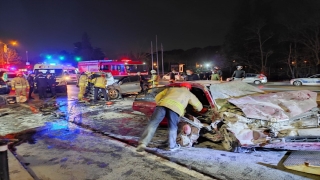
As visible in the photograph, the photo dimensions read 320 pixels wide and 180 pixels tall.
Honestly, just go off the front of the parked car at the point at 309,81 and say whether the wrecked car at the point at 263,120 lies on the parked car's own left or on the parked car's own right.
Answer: on the parked car's own left

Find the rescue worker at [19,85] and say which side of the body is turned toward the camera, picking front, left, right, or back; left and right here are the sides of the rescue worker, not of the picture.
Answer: back

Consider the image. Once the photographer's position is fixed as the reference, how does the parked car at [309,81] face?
facing to the left of the viewer

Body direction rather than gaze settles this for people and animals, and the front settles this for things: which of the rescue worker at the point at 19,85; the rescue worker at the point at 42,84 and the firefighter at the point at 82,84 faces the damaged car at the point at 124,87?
the firefighter

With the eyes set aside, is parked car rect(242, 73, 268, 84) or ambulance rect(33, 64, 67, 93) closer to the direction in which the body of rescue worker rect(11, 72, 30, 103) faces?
the ambulance

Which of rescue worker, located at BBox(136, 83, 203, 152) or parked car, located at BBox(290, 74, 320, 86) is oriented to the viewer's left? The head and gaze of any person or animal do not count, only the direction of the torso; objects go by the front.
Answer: the parked car
